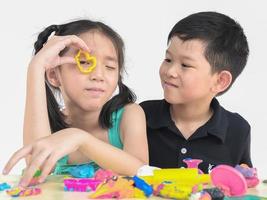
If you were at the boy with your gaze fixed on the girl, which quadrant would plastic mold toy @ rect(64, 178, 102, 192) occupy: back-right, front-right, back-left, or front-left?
front-left

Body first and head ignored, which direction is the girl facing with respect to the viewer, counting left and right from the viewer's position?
facing the viewer

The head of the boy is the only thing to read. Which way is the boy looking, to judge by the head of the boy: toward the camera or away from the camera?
toward the camera
